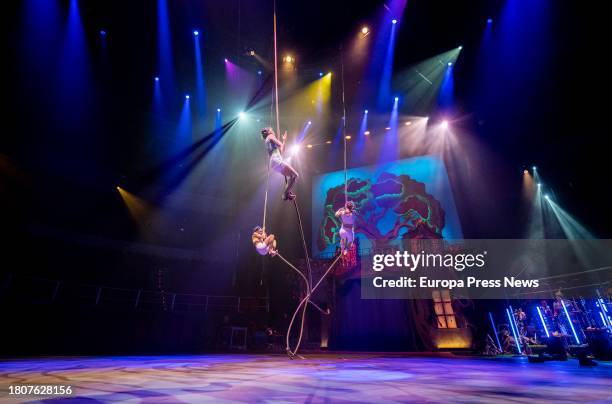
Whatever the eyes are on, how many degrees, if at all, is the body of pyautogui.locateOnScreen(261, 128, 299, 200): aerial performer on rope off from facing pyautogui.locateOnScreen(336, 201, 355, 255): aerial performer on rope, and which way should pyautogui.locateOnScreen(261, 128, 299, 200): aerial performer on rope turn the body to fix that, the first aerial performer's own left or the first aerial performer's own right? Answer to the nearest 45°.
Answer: approximately 45° to the first aerial performer's own left
